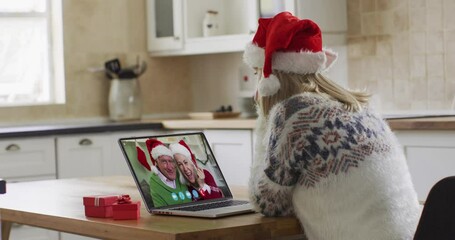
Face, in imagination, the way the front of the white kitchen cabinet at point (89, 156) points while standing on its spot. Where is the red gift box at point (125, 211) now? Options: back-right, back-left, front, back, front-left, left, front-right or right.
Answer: front

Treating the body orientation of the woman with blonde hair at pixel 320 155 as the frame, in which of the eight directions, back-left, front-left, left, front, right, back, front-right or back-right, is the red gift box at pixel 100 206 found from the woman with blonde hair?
front-left

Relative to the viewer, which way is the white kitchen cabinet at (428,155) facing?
toward the camera

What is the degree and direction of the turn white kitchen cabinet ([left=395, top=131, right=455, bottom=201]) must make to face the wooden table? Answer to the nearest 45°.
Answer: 0° — it already faces it

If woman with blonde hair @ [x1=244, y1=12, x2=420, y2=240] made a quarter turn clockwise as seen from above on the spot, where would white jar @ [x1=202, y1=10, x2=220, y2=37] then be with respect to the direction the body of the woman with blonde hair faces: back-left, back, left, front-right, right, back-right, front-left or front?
front-left

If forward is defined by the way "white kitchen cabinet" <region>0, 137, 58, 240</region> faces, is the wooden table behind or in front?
in front

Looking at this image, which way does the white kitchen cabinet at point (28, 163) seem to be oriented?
toward the camera

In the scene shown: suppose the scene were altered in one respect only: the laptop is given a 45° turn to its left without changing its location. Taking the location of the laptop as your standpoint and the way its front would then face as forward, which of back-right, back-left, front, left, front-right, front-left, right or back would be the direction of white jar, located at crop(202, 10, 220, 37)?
left

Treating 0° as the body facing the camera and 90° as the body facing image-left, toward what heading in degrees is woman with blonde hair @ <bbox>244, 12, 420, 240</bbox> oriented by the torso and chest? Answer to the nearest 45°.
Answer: approximately 135°

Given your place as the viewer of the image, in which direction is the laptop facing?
facing the viewer and to the right of the viewer

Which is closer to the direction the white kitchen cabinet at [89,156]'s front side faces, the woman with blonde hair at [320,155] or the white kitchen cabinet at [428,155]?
the woman with blonde hair

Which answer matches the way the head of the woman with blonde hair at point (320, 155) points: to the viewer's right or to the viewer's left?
to the viewer's left

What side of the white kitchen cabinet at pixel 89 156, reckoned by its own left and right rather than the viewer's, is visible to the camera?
front

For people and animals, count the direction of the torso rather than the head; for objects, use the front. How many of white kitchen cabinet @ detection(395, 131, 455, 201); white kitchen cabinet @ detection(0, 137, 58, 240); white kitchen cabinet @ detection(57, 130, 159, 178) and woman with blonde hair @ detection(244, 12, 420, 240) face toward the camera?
3
